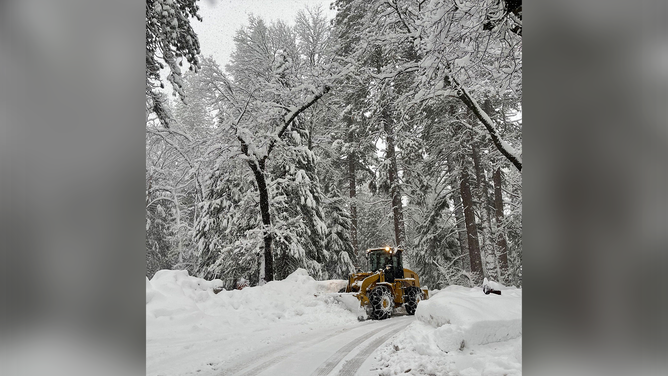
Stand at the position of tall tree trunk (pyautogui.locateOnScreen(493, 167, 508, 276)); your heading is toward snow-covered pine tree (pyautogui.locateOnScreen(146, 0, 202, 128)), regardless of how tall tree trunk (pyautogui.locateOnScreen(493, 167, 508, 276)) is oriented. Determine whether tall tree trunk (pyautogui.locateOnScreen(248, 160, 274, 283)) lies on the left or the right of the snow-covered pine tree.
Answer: right

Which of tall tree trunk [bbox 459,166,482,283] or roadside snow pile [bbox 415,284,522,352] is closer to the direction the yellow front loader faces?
the roadside snow pile

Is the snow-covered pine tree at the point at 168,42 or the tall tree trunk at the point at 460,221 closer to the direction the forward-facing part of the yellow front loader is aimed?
the snow-covered pine tree

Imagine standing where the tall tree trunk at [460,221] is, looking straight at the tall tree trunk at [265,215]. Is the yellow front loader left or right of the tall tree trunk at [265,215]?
left

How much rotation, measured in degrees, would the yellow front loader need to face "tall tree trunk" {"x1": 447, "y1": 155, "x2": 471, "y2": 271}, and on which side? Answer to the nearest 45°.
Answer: approximately 180°

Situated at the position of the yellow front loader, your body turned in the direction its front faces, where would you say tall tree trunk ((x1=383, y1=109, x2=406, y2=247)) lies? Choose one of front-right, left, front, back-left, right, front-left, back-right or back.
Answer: back-right

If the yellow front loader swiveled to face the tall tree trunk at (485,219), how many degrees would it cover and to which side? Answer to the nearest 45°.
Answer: approximately 180°

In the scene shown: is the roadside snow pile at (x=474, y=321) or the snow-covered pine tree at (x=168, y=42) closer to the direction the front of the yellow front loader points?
the snow-covered pine tree

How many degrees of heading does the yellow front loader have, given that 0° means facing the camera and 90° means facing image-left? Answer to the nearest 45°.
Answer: approximately 45°

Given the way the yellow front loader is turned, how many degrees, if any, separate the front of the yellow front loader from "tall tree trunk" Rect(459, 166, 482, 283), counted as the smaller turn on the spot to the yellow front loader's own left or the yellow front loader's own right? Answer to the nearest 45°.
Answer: approximately 180°

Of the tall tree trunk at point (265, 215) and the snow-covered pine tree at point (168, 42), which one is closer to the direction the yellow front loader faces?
the snow-covered pine tree

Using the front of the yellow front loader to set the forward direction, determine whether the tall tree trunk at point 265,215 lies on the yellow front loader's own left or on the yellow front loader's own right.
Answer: on the yellow front loader's own right
